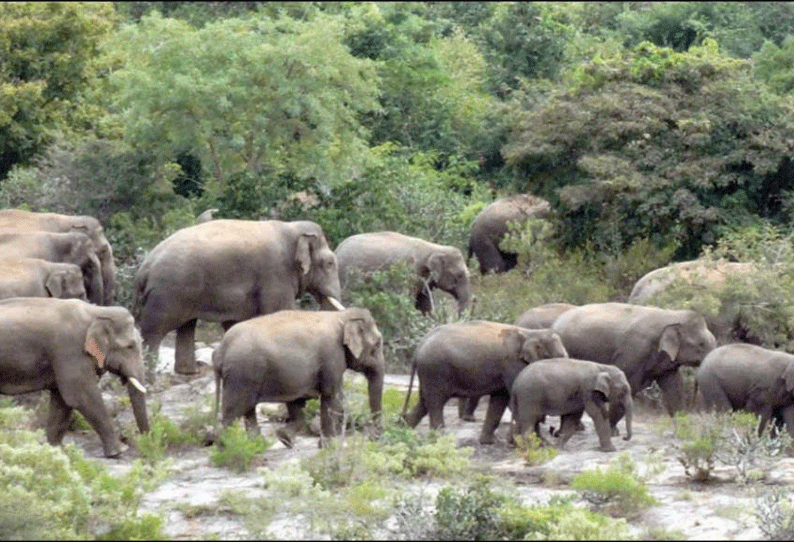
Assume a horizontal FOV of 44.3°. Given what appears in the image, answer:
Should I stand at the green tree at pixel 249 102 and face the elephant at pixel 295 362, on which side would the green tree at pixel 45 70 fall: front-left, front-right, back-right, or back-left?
back-right

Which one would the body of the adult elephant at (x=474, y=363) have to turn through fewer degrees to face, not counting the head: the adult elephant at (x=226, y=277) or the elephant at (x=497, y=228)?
the elephant

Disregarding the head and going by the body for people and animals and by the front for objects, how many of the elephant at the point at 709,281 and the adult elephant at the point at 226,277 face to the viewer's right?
2

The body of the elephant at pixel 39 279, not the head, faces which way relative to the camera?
to the viewer's right

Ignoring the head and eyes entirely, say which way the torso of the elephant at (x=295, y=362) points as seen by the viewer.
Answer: to the viewer's right

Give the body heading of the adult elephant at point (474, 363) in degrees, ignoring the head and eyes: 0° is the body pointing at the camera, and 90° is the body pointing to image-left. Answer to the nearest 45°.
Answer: approximately 270°

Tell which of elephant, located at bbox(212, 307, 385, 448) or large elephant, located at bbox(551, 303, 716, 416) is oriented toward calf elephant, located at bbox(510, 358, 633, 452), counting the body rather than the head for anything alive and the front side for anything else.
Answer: the elephant

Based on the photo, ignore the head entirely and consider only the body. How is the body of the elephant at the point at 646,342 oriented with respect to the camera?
to the viewer's right

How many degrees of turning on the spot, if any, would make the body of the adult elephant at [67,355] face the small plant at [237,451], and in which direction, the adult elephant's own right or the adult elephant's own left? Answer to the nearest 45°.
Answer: approximately 45° to the adult elephant's own right

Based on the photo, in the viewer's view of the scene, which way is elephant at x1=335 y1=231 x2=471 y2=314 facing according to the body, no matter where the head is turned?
to the viewer's right
